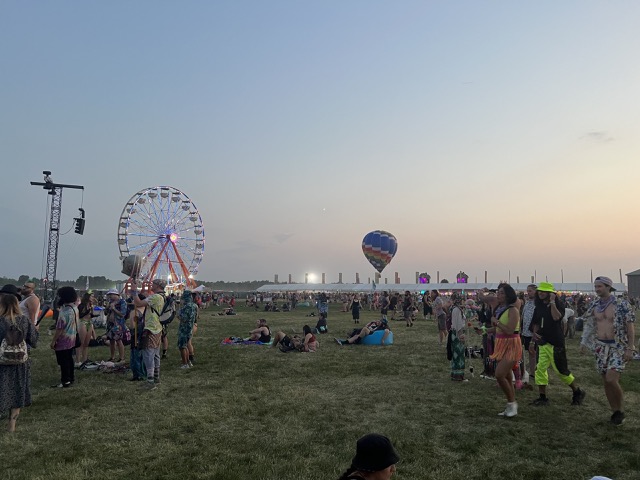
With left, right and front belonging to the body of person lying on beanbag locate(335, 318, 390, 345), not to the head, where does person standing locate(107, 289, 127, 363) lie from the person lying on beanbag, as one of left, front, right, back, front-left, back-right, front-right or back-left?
front-left

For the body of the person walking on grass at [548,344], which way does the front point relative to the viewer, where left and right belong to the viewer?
facing the viewer and to the left of the viewer

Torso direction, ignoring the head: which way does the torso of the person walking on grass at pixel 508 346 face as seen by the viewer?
to the viewer's left

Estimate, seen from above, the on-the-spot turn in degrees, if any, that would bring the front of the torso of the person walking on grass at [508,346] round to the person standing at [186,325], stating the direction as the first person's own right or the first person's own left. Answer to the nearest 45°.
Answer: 0° — they already face them

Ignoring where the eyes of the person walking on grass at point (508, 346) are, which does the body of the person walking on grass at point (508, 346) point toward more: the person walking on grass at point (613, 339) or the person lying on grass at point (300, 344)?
the person lying on grass

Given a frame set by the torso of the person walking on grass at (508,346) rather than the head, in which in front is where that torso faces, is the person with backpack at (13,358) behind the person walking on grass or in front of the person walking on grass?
in front

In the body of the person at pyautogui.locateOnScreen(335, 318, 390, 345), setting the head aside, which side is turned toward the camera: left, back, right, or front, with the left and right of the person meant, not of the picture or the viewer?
left

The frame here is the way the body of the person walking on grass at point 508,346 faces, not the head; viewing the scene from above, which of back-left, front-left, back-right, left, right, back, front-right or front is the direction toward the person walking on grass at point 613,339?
back

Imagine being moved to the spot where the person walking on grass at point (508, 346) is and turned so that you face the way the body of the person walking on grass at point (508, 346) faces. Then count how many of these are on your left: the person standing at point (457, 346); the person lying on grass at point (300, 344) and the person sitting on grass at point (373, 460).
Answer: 1

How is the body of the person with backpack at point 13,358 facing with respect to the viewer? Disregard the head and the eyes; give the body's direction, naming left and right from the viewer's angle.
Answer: facing away from the viewer

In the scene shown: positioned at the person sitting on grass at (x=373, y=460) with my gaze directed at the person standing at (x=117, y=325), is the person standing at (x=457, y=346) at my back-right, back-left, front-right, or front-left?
front-right

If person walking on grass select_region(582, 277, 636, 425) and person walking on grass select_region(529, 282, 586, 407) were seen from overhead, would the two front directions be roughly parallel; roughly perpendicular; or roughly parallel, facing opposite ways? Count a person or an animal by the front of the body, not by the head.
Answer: roughly parallel

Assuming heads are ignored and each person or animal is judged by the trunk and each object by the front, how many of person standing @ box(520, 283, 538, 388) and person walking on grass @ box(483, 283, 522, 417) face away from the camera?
0

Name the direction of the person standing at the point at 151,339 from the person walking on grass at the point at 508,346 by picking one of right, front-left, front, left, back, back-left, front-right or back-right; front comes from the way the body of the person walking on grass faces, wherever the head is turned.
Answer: front

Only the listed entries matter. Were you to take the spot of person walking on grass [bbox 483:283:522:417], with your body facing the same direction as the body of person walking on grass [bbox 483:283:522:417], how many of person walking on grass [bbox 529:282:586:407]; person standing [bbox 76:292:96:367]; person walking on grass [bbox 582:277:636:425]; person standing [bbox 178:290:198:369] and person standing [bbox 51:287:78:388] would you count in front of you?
3

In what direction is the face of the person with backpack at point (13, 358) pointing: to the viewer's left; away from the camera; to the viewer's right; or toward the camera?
away from the camera
